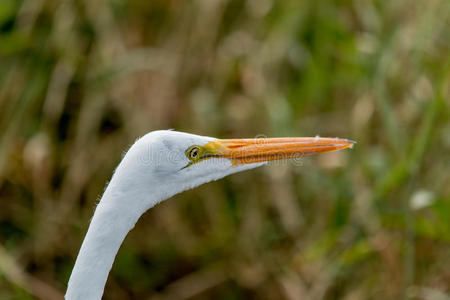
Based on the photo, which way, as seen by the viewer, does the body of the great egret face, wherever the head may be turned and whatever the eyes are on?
to the viewer's right
